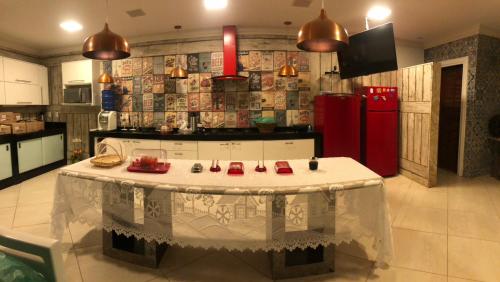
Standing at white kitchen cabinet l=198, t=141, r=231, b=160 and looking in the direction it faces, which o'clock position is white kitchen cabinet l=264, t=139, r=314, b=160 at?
white kitchen cabinet l=264, t=139, r=314, b=160 is roughly at 9 o'clock from white kitchen cabinet l=198, t=141, r=231, b=160.

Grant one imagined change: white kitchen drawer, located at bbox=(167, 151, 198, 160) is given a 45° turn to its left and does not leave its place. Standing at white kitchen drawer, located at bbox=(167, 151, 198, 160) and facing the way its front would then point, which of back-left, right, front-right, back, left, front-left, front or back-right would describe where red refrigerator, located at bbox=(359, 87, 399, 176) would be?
front-left

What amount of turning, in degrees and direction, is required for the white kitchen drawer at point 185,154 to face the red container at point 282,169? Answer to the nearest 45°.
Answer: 0° — it already faces it

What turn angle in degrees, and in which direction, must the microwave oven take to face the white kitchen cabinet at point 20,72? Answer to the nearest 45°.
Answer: approximately 90° to its right

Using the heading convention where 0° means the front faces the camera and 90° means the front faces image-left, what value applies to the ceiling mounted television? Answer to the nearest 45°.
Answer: approximately 45°

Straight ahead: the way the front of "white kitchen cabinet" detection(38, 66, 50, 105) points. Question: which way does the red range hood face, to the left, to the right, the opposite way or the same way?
to the right

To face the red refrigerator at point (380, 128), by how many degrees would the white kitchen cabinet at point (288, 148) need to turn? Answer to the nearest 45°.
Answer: approximately 90° to its left

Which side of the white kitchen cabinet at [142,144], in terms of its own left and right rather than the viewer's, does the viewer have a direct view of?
front

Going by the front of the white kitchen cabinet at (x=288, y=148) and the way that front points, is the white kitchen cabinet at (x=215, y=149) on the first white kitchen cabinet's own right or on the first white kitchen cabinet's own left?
on the first white kitchen cabinet's own right

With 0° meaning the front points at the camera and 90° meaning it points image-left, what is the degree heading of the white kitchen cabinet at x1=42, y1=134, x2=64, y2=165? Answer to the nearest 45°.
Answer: approximately 315°

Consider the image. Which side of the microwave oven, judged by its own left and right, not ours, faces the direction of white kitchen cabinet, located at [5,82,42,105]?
right

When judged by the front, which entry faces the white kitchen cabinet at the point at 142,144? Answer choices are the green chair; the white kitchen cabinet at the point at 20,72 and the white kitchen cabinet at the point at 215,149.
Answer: the white kitchen cabinet at the point at 20,72

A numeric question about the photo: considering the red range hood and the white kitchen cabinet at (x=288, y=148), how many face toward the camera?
2

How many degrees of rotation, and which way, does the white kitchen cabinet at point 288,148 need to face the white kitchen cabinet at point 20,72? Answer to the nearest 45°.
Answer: approximately 90° to its right

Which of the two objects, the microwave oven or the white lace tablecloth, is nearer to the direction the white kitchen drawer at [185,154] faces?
the white lace tablecloth

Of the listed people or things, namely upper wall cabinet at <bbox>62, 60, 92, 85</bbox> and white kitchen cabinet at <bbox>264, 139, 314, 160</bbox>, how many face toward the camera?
2

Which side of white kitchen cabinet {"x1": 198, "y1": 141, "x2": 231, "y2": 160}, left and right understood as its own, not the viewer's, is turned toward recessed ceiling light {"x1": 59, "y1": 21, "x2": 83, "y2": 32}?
right
